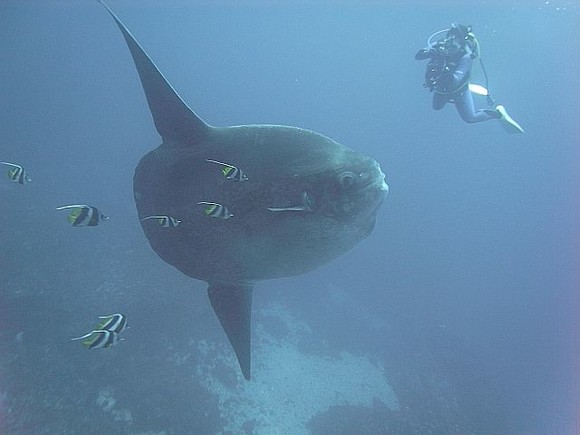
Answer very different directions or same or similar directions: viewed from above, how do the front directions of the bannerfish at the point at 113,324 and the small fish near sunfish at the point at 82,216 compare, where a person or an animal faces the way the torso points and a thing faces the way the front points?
same or similar directions

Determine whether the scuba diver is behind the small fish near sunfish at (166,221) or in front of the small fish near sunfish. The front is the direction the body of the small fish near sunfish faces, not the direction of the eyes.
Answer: in front

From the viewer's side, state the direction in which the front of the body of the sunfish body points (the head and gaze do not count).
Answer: to the viewer's right

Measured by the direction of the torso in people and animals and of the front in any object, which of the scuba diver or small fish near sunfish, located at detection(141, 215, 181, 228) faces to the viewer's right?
the small fish near sunfish

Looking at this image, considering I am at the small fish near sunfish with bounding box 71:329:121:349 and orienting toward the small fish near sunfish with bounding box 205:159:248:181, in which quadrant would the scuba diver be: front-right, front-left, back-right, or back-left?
front-left

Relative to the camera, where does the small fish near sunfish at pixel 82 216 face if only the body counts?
to the viewer's right

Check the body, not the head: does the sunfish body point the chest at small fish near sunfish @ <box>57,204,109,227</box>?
no

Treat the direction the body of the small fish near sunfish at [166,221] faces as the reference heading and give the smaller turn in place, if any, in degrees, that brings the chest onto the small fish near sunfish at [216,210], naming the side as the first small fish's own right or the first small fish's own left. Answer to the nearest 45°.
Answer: approximately 45° to the first small fish's own right

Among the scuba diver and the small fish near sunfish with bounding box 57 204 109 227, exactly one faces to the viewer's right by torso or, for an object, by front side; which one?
the small fish near sunfish

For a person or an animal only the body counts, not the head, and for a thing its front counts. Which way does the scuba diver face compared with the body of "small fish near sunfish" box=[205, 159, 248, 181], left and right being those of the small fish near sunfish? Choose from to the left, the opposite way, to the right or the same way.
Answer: the opposite way

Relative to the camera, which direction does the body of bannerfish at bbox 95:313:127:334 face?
to the viewer's right

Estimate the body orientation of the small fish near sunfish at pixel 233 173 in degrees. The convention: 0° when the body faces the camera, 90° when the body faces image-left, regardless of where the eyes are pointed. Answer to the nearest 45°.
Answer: approximately 270°

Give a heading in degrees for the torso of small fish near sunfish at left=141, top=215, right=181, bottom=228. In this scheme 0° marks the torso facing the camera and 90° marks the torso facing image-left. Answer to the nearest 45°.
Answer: approximately 270°
